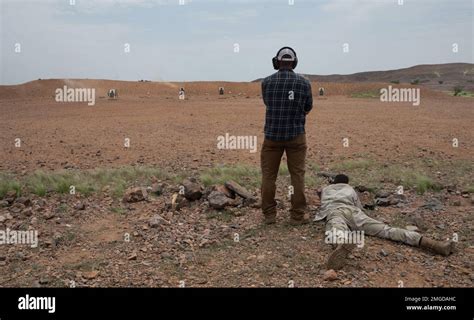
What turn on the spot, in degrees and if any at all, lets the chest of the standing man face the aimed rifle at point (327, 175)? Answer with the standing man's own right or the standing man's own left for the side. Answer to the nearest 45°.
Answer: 0° — they already face it

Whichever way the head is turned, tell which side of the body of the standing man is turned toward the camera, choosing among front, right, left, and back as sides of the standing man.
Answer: back

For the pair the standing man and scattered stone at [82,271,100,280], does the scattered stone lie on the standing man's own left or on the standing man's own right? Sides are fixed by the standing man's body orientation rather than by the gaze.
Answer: on the standing man's own left

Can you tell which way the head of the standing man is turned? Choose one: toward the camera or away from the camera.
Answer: away from the camera

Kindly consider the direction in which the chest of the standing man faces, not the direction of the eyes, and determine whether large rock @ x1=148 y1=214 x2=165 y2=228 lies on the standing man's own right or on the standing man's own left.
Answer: on the standing man's own left

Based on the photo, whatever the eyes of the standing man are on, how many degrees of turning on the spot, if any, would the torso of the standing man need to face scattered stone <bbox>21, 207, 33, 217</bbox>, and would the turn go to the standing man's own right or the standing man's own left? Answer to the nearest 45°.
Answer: approximately 90° to the standing man's own left

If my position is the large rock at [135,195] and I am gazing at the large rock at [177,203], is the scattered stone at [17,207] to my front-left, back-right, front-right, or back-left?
back-right

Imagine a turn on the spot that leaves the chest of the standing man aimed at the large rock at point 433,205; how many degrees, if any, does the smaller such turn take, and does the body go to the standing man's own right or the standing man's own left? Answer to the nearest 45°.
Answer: approximately 45° to the standing man's own right

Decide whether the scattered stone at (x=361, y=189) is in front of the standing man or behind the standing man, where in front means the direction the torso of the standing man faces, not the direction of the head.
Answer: in front

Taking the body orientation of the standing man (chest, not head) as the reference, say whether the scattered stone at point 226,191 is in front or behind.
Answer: in front

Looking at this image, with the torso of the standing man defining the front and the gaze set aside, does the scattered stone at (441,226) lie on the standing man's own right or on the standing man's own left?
on the standing man's own right

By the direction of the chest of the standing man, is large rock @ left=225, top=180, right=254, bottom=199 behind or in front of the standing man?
in front
